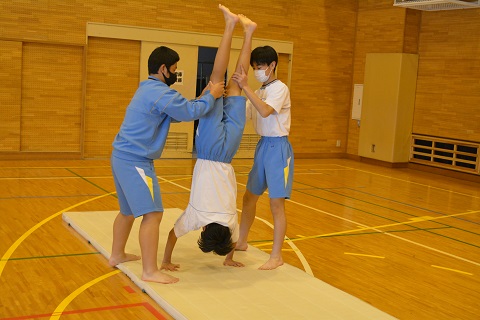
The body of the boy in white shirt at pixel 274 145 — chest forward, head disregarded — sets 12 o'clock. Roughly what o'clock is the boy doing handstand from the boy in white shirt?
The boy doing handstand is roughly at 12 o'clock from the boy in white shirt.

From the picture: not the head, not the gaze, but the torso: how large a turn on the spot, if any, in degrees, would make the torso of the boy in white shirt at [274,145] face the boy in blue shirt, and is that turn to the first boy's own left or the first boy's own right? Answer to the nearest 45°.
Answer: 0° — they already face them

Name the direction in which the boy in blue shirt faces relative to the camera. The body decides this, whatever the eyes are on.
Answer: to the viewer's right

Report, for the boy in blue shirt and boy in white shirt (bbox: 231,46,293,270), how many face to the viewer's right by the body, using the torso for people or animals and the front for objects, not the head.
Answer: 1

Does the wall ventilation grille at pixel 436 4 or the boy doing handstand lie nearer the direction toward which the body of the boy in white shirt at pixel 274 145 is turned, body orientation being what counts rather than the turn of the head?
the boy doing handstand
